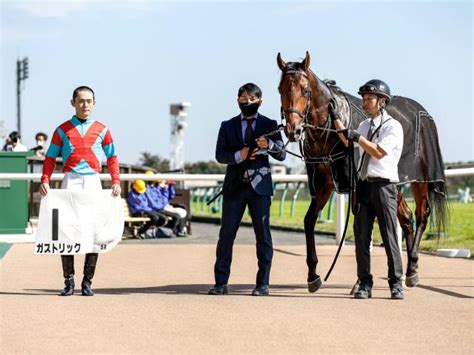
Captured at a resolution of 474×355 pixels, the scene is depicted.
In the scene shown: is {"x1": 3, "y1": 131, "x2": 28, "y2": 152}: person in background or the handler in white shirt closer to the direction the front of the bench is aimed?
the handler in white shirt

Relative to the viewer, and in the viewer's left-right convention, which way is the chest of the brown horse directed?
facing the viewer and to the left of the viewer

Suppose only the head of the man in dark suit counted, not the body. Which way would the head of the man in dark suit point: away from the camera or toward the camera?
toward the camera

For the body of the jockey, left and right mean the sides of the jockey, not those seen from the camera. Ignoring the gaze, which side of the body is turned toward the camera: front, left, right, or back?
front

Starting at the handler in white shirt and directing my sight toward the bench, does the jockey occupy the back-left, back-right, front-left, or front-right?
front-left

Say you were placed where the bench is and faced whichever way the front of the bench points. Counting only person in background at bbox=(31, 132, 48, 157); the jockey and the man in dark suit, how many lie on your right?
2

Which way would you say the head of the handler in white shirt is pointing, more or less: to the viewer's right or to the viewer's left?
to the viewer's left

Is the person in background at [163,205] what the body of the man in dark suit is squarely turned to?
no

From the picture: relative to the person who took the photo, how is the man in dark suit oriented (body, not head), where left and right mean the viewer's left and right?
facing the viewer

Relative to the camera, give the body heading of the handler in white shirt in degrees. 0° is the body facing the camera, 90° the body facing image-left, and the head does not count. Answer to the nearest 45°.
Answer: approximately 45°
